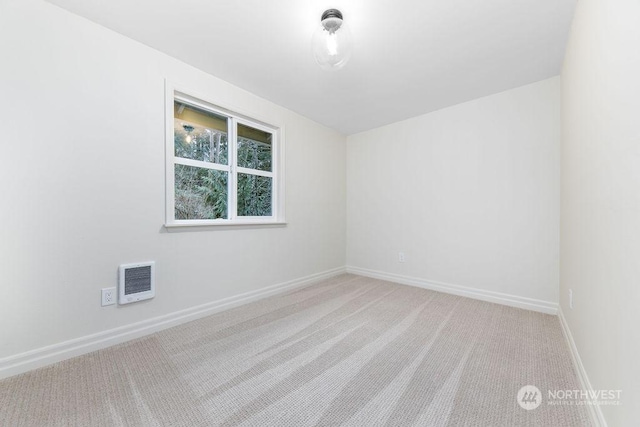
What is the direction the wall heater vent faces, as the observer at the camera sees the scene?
facing the viewer and to the right of the viewer
